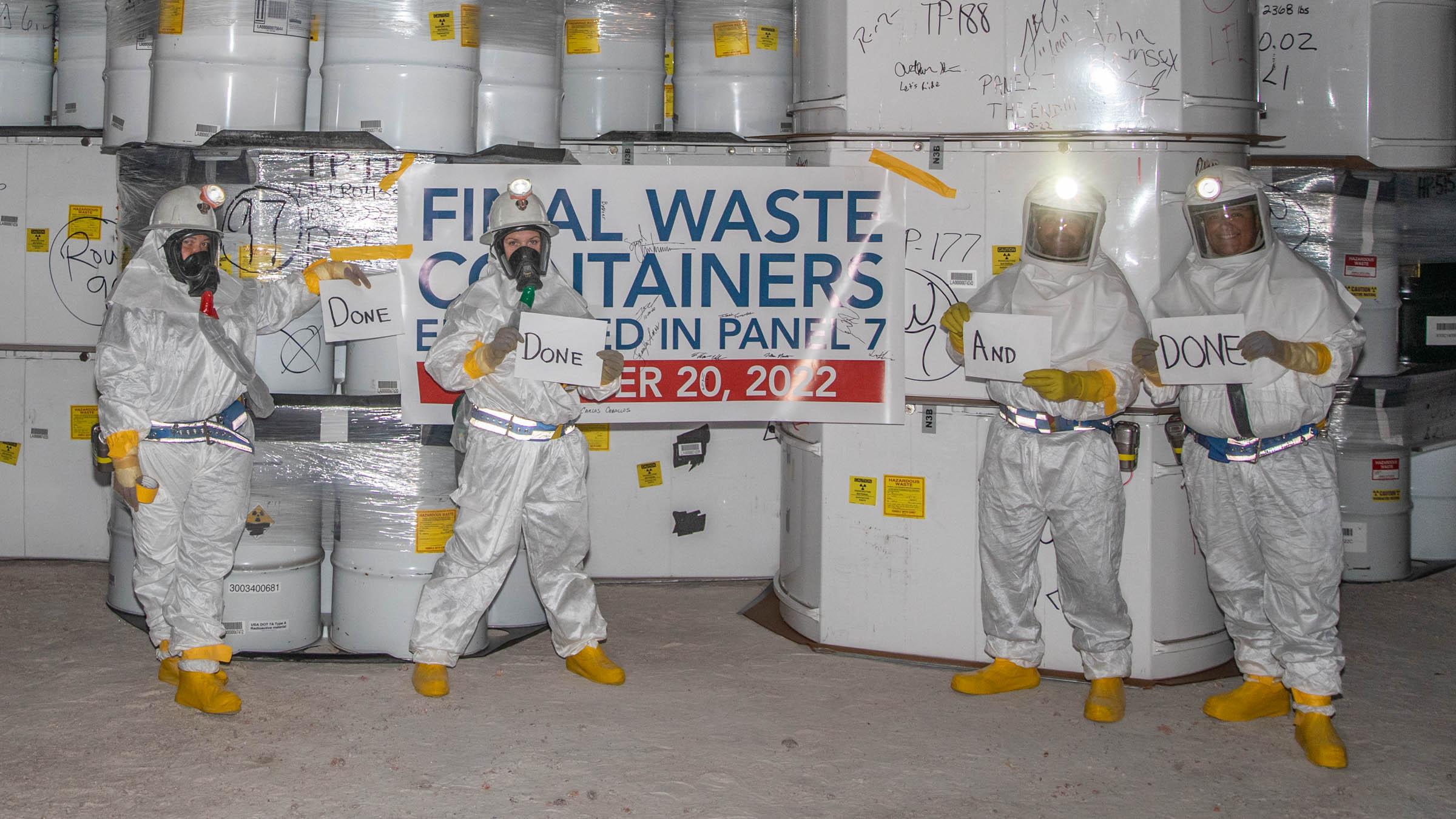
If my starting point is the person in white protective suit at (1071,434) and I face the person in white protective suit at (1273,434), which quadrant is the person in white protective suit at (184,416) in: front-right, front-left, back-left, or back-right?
back-right

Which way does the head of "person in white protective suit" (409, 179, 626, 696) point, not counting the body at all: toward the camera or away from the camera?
toward the camera

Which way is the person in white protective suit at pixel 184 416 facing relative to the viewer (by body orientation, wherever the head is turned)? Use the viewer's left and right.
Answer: facing the viewer and to the right of the viewer

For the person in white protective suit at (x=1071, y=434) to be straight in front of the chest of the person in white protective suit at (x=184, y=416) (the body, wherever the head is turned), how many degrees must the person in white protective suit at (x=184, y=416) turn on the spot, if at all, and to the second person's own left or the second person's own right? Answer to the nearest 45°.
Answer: approximately 45° to the second person's own left

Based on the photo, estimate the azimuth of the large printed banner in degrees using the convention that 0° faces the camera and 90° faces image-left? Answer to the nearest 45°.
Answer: approximately 0°

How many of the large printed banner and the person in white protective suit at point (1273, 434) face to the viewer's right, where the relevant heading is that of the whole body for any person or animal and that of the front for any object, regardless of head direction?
0

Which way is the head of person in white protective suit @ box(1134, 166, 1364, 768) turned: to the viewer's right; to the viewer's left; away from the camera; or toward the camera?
toward the camera

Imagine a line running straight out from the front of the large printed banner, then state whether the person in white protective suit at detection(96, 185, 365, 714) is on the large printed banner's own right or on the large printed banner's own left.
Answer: on the large printed banner's own right

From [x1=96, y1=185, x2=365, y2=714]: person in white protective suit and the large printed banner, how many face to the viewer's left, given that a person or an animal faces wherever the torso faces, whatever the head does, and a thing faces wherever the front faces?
0

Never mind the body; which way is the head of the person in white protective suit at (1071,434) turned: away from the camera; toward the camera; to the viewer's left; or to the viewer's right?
toward the camera

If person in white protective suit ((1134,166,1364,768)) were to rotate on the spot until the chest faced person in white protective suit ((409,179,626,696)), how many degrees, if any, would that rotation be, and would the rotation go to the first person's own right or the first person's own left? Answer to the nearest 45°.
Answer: approximately 45° to the first person's own right

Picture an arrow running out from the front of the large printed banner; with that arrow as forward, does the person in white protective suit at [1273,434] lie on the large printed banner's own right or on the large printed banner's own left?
on the large printed banner's own left

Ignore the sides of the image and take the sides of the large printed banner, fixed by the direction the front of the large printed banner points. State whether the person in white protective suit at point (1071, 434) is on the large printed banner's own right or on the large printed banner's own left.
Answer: on the large printed banner's own left
